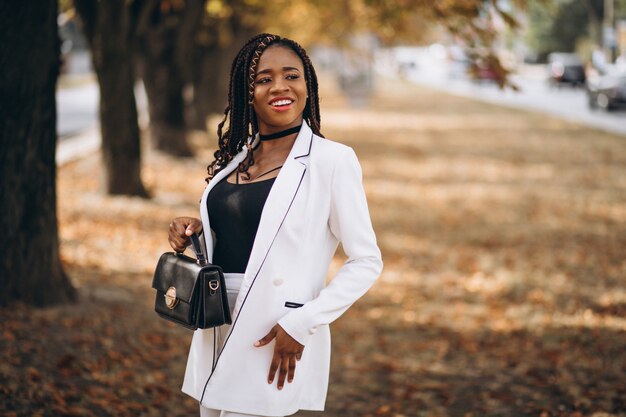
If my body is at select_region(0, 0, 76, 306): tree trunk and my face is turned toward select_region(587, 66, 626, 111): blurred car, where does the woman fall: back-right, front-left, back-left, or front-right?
back-right

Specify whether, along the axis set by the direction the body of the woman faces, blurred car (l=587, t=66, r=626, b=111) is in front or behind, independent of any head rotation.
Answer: behind

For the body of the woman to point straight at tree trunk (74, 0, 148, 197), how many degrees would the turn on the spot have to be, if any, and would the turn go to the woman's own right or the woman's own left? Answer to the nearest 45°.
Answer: approximately 135° to the woman's own right

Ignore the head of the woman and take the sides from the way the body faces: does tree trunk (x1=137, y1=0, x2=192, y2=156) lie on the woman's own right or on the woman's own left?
on the woman's own right

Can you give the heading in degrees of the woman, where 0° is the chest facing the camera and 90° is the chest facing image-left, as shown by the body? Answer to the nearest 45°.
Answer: approximately 45°

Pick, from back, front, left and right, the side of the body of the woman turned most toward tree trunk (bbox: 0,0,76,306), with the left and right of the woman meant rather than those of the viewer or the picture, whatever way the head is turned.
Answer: right
